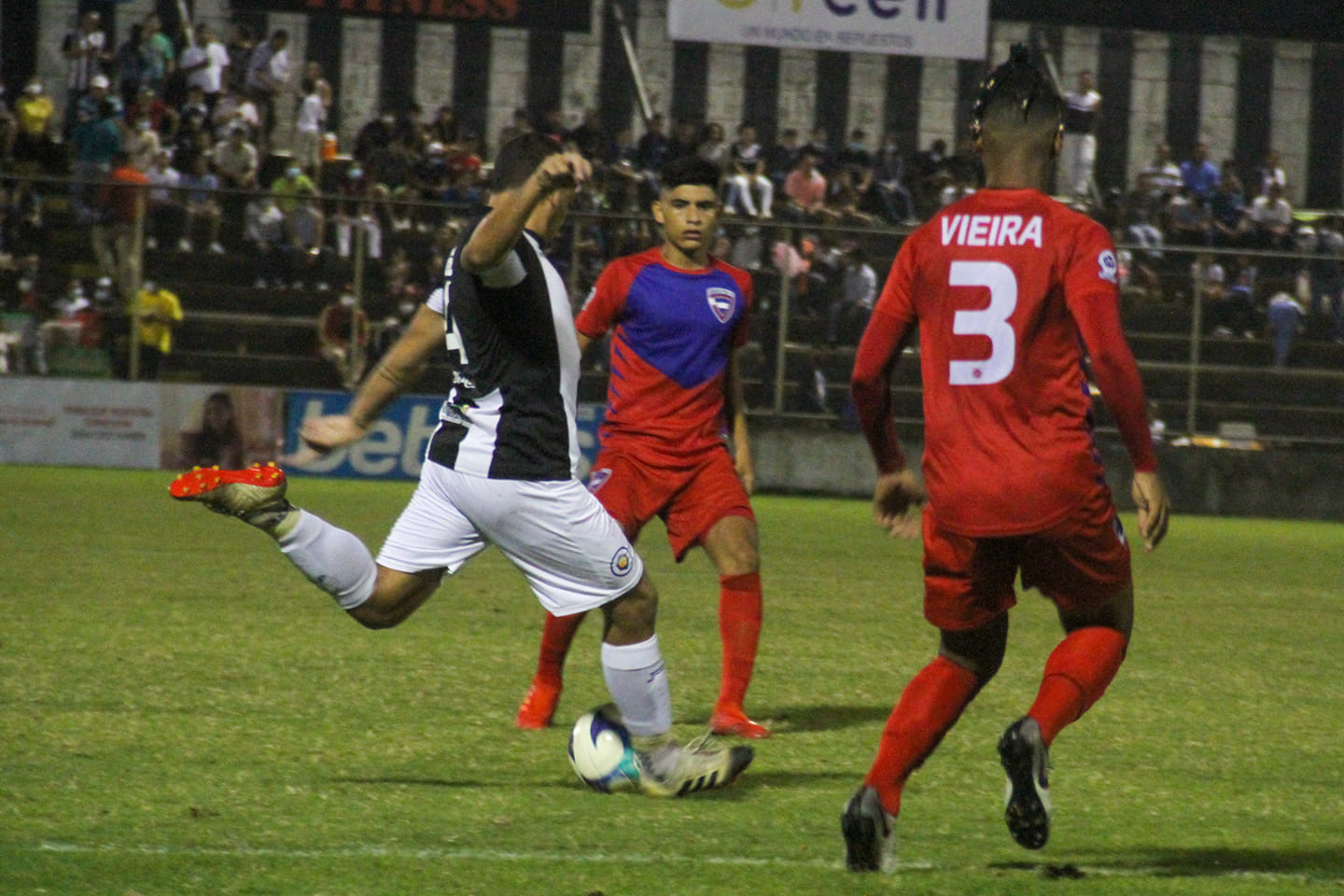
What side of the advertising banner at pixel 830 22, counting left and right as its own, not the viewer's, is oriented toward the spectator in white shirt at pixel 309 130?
right

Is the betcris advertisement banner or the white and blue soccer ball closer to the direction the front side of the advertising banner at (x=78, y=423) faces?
the white and blue soccer ball

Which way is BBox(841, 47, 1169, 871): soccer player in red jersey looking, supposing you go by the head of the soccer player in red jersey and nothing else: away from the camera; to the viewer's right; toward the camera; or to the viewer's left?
away from the camera

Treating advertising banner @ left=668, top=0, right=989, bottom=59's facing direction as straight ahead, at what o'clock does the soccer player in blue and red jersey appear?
The soccer player in blue and red jersey is roughly at 12 o'clock from the advertising banner.

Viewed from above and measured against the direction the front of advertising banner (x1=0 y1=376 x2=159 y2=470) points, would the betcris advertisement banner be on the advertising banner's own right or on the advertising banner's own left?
on the advertising banner's own left

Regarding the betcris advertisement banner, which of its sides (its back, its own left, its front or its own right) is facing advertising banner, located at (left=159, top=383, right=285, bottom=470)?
right

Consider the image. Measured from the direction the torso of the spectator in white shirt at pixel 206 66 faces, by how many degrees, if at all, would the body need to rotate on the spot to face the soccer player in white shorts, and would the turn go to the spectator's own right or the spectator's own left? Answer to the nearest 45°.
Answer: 0° — they already face them

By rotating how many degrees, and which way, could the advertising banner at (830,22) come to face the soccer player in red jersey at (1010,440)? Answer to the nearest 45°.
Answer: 0° — it already faces them

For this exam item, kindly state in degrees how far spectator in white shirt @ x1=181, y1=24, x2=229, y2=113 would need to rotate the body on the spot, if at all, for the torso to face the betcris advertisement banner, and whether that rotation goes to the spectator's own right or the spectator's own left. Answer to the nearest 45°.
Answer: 0° — they already face it

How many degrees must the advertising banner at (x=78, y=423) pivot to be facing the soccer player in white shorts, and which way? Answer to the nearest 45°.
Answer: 0° — it already faces them

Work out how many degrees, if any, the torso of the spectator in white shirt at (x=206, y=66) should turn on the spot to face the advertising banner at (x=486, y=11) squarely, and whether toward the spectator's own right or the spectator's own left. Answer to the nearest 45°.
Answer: approximately 90° to the spectator's own left

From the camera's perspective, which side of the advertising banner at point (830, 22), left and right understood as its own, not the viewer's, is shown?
front

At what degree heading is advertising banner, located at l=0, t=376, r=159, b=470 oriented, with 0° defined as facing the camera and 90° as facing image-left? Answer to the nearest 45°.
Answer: approximately 0°
